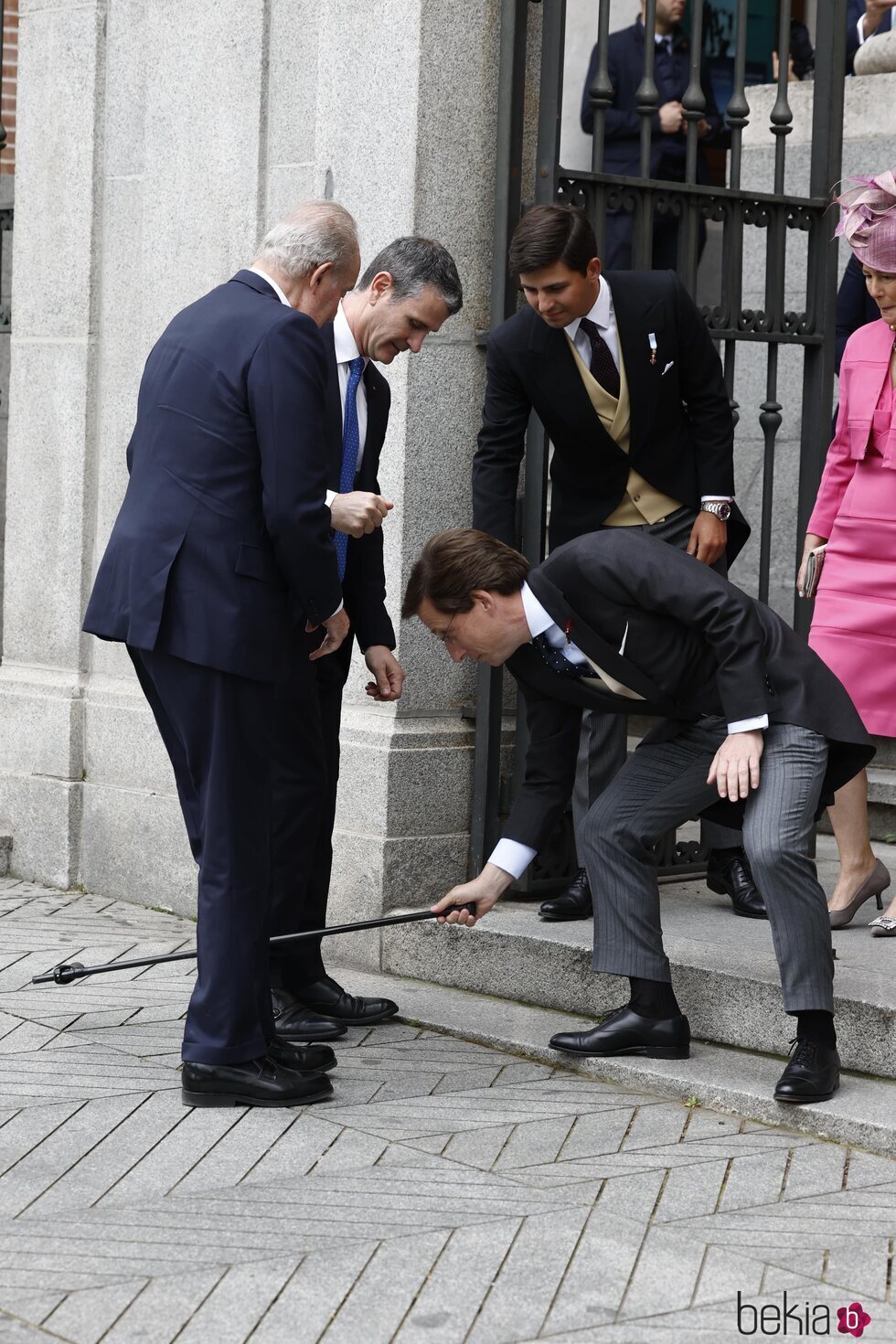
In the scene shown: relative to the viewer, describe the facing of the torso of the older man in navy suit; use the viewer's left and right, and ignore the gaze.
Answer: facing away from the viewer and to the right of the viewer

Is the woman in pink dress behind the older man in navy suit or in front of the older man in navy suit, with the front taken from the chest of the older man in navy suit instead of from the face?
in front

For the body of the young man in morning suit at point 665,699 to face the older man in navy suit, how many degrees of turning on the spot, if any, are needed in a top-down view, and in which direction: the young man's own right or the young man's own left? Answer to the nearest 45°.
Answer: approximately 45° to the young man's own right

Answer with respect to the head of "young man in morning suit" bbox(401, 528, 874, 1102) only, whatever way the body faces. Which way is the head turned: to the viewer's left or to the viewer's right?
to the viewer's left

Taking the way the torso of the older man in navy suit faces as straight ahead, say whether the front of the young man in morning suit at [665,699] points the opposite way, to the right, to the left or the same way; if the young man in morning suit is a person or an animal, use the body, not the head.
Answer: the opposite way

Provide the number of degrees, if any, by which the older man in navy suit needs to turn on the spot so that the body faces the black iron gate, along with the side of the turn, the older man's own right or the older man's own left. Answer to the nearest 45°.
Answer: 0° — they already face it

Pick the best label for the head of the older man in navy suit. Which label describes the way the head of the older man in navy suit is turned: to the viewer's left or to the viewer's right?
to the viewer's right

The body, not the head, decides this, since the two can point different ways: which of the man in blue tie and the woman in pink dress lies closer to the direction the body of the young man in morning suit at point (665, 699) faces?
the man in blue tie

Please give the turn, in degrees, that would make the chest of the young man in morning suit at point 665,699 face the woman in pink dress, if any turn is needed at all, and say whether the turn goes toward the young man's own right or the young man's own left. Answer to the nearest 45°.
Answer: approximately 180°

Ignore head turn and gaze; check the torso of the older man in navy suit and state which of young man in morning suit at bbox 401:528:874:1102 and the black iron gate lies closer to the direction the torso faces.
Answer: the black iron gate

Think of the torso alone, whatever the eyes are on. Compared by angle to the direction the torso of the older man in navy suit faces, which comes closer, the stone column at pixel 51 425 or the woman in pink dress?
the woman in pink dress

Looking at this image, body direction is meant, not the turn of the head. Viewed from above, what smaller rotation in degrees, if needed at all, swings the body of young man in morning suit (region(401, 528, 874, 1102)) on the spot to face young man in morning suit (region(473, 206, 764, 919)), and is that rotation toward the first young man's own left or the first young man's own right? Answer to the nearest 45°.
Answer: approximately 135° to the first young man's own right

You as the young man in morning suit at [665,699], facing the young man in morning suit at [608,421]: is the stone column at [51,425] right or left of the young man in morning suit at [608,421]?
left
